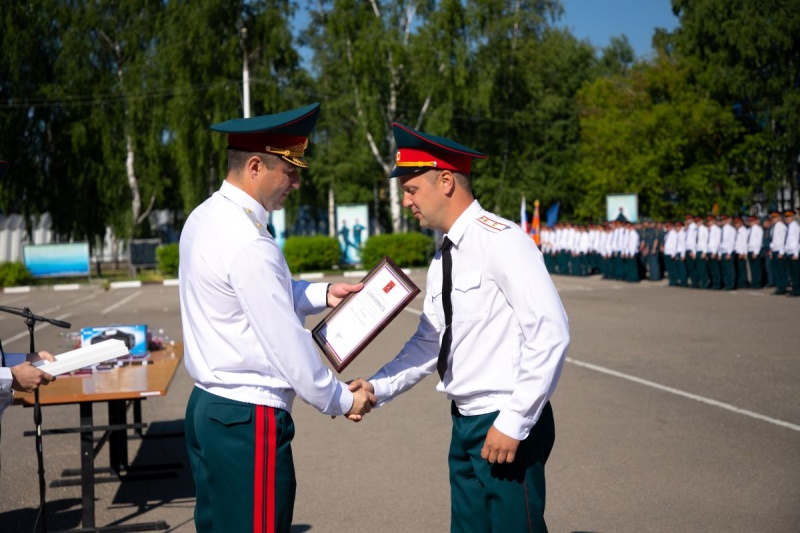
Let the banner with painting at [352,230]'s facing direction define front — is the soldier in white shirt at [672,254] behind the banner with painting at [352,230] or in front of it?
in front

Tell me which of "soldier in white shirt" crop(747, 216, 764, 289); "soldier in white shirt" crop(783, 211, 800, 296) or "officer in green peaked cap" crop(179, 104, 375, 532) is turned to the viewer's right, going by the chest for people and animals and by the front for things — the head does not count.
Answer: the officer in green peaked cap

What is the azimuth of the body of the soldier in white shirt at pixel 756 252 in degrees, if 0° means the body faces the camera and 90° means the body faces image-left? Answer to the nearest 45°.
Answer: approximately 45°

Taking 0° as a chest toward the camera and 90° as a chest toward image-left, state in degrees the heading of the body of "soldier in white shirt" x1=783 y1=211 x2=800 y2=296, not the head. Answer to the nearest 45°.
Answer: approximately 45°

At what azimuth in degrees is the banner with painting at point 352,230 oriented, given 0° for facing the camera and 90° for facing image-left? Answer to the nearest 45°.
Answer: approximately 0°

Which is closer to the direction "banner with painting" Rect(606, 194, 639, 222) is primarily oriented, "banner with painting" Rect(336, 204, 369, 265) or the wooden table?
the wooden table

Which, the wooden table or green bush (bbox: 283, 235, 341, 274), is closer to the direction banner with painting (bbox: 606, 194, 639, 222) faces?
the wooden table

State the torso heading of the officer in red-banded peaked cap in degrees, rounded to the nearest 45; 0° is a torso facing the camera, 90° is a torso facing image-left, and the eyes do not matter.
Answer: approximately 45°

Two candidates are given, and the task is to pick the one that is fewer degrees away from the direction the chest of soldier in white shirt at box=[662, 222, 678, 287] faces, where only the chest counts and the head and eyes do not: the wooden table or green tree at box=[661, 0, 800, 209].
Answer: the wooden table

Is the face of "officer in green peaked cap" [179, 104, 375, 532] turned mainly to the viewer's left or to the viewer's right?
to the viewer's right

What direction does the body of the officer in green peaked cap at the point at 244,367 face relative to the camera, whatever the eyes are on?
to the viewer's right
